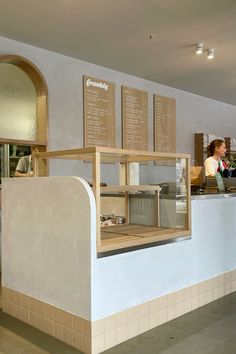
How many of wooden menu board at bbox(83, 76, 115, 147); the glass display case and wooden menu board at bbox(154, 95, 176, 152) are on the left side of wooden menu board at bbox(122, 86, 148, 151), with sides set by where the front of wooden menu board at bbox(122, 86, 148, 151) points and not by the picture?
1

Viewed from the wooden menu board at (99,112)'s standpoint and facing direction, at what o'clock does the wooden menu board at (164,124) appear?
the wooden menu board at (164,124) is roughly at 9 o'clock from the wooden menu board at (99,112).

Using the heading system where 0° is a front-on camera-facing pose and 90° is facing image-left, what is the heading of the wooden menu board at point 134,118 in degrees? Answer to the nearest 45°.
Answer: approximately 315°

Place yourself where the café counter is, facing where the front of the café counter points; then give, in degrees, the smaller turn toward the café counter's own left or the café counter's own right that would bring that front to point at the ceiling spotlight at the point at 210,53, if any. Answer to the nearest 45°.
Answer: approximately 90° to the café counter's own left
